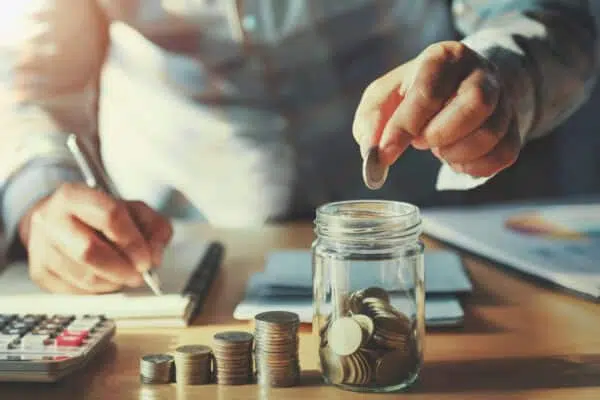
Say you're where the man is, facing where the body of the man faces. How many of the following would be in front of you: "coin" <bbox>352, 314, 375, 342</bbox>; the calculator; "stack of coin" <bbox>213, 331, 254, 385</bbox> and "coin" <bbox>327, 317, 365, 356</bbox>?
4

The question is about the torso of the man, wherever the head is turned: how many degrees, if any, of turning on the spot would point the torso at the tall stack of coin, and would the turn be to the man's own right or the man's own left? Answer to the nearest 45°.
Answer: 0° — they already face it

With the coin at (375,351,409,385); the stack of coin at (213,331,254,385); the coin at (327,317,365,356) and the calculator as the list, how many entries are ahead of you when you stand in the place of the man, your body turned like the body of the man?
4

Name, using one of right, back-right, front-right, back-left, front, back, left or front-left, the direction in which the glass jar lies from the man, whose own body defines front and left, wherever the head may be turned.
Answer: front

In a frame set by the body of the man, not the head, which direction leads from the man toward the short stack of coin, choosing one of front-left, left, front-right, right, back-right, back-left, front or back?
front

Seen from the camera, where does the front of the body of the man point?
toward the camera

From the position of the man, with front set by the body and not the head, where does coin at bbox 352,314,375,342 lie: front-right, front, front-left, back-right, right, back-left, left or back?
front

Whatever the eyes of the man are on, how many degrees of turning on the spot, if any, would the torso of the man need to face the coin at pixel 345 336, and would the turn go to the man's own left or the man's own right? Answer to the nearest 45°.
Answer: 0° — they already face it

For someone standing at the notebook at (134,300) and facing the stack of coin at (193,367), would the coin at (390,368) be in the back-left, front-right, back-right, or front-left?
front-left

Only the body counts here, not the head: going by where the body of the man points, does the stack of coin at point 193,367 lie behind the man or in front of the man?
in front

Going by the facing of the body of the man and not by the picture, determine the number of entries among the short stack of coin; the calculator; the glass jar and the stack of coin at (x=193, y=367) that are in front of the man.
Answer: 4

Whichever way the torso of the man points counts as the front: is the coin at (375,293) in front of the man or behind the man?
in front
